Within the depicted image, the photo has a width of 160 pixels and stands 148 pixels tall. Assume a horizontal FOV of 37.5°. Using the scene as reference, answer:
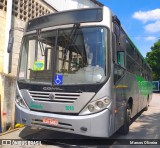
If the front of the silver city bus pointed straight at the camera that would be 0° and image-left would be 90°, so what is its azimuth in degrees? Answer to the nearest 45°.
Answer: approximately 45°

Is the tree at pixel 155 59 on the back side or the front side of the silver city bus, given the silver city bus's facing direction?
on the back side
